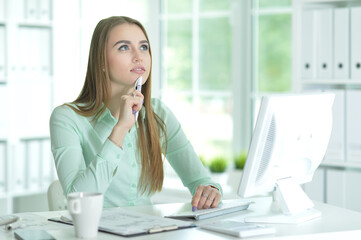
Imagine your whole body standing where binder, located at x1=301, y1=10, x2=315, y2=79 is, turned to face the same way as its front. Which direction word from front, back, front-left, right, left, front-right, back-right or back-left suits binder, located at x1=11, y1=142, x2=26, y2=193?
right

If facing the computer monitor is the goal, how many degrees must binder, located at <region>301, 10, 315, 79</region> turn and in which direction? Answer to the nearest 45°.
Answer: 0° — it already faces it

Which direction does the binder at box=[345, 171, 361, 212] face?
toward the camera

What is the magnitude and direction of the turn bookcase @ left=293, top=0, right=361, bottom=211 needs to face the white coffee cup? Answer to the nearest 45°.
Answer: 0° — it already faces it

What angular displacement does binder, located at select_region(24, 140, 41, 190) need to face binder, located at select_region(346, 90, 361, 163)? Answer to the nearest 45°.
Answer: approximately 45° to its left

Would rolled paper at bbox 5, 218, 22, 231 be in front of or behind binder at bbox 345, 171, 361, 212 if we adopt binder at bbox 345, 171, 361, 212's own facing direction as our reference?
in front

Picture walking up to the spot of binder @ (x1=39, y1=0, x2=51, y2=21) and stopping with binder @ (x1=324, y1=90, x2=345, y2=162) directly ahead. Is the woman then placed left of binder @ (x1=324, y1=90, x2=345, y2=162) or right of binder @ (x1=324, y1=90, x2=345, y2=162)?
right

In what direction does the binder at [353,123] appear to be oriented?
toward the camera

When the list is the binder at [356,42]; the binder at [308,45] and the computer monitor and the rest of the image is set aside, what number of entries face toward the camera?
2

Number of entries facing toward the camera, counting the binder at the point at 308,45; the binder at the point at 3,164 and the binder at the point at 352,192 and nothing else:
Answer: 3
